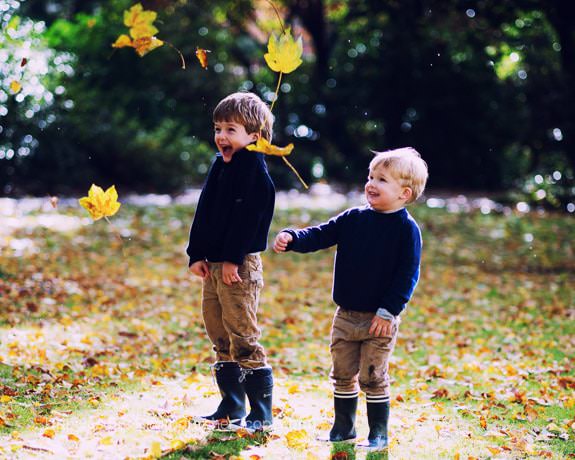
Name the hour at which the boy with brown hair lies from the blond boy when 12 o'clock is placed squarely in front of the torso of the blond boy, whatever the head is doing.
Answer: The boy with brown hair is roughly at 2 o'clock from the blond boy.

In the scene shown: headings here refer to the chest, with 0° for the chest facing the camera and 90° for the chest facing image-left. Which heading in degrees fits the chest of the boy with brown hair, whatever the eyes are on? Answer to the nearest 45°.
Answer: approximately 45°

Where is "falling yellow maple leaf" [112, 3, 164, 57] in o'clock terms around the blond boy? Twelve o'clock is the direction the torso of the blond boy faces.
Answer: The falling yellow maple leaf is roughly at 2 o'clock from the blond boy.

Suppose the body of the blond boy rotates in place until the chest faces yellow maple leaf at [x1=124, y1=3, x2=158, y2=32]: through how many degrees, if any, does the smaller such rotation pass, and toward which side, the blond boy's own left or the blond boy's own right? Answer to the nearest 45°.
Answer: approximately 45° to the blond boy's own right

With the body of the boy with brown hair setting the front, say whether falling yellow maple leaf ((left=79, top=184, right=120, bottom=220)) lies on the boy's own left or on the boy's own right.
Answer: on the boy's own right
